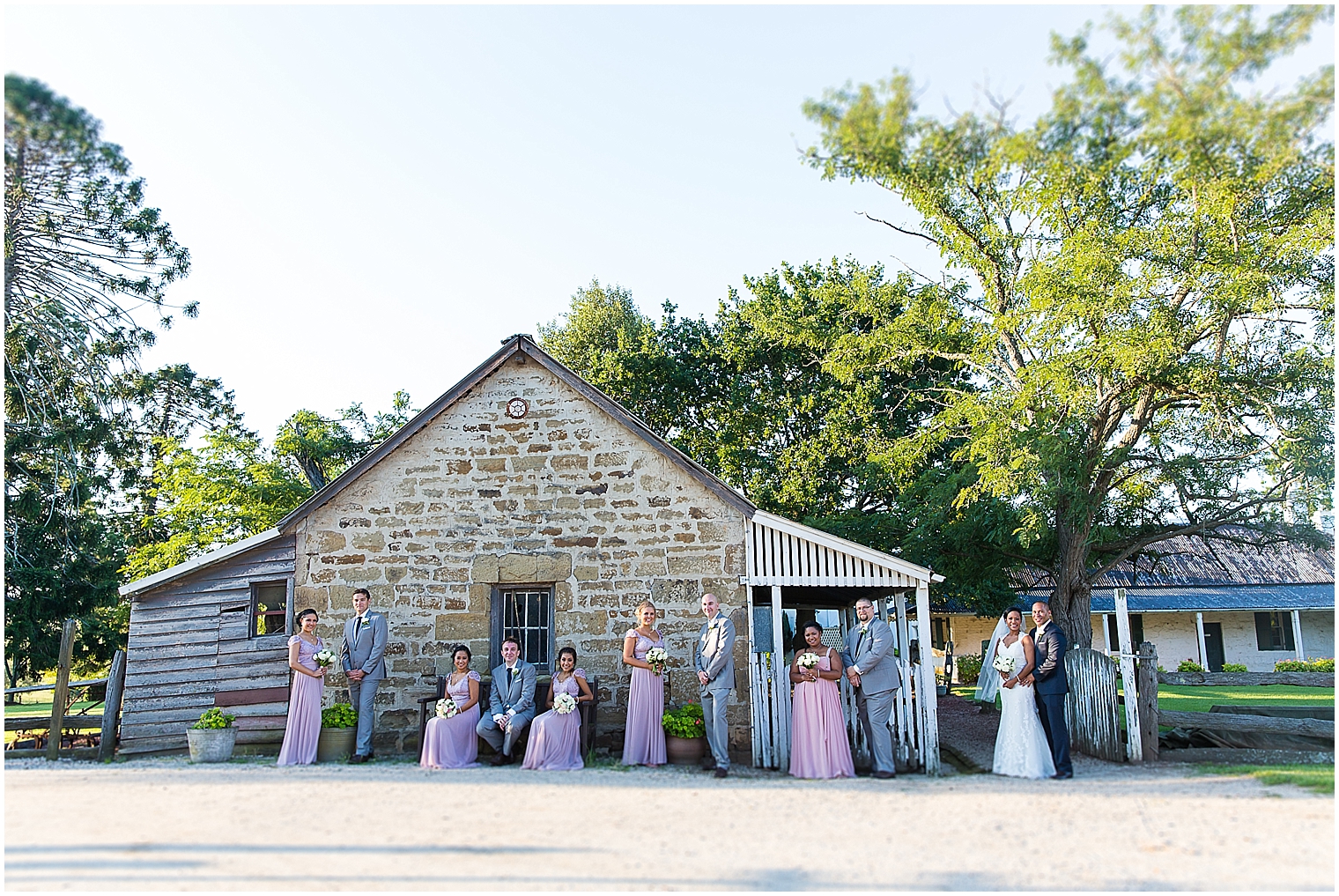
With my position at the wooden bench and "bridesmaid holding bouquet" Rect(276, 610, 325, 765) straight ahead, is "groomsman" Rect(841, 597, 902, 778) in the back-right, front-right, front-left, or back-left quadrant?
back-left

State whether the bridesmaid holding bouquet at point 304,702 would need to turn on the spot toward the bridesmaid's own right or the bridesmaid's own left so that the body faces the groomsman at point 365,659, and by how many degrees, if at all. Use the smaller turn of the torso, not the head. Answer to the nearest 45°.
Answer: approximately 45° to the bridesmaid's own left

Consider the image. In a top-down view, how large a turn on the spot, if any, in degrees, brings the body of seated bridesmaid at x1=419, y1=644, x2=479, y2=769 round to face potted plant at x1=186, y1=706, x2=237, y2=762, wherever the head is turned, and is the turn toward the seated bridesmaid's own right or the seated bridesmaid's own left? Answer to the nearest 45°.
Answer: approximately 45° to the seated bridesmaid's own right

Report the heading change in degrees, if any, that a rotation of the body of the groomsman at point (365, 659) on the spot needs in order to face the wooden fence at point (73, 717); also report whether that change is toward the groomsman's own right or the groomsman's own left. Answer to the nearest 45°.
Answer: approximately 90° to the groomsman's own right

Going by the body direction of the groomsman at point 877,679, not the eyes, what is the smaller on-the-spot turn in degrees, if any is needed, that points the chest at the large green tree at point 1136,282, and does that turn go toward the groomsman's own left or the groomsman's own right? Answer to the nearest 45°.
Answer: approximately 180°

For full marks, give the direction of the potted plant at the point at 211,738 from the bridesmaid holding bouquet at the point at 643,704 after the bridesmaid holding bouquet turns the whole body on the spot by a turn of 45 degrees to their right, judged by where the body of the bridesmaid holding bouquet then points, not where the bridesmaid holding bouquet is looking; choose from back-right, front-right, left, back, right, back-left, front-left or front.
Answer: right

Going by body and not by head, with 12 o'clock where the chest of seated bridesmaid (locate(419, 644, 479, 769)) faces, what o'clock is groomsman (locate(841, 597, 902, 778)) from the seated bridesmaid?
The groomsman is roughly at 8 o'clock from the seated bridesmaid.
